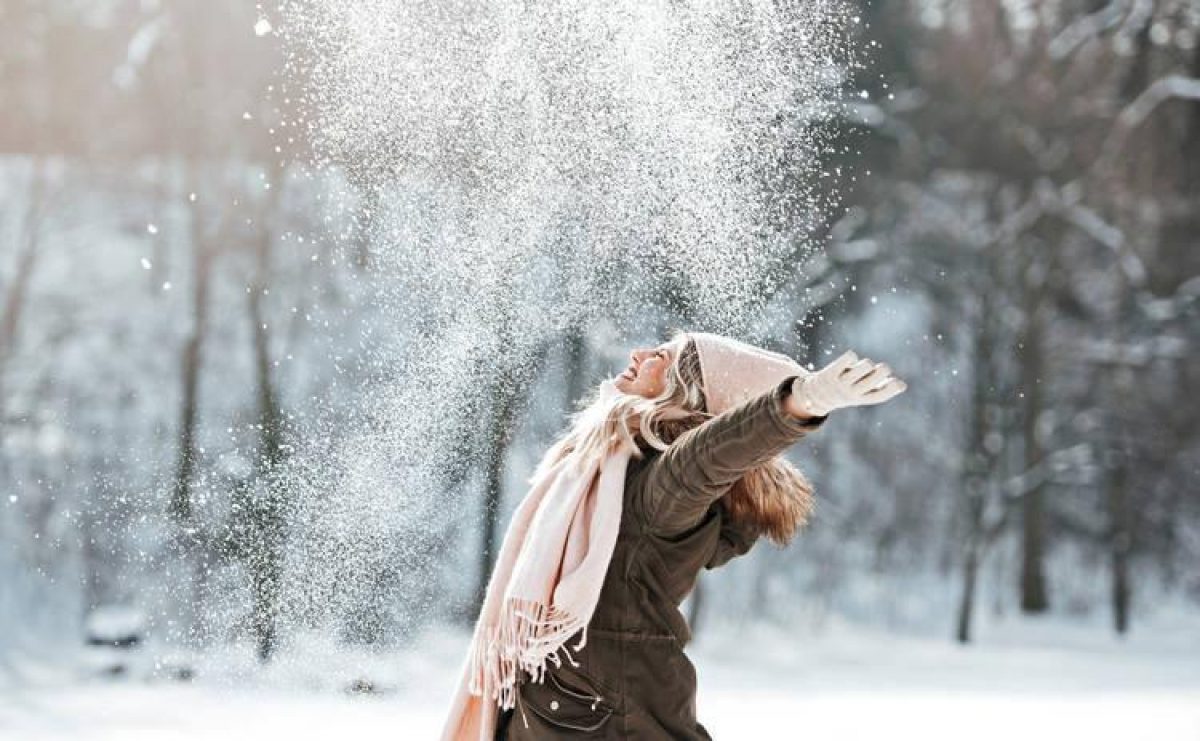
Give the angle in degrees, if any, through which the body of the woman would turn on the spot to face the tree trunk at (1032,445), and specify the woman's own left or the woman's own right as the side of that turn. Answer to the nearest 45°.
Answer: approximately 90° to the woman's own right

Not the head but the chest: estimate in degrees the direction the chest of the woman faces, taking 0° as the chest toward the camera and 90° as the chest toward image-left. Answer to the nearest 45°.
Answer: approximately 90°

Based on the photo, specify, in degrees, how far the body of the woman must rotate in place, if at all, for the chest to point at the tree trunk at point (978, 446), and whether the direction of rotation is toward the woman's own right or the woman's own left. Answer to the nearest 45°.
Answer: approximately 90° to the woman's own right

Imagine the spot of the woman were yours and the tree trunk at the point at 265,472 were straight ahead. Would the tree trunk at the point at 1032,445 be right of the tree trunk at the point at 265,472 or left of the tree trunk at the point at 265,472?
right

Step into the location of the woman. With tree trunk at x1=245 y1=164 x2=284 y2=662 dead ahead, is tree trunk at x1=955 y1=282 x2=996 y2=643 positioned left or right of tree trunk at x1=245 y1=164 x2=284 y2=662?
right

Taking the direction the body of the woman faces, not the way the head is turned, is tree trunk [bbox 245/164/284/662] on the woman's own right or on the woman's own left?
on the woman's own right

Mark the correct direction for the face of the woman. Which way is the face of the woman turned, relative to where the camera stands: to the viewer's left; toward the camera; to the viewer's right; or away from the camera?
to the viewer's left

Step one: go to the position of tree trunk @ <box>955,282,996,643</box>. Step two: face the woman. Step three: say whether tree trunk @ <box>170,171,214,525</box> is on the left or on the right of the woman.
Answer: right
